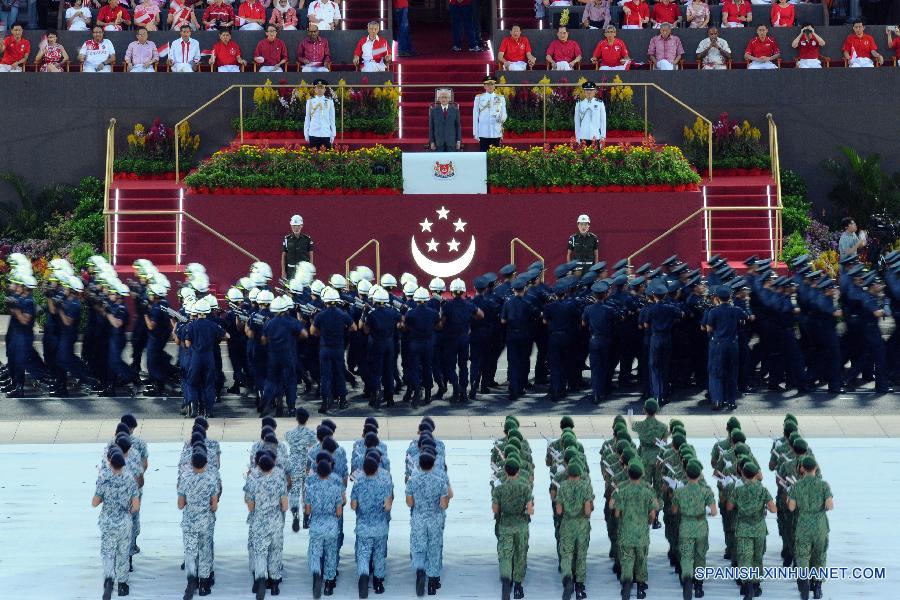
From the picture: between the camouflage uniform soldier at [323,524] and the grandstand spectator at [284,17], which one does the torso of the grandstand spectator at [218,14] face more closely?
the camouflage uniform soldier

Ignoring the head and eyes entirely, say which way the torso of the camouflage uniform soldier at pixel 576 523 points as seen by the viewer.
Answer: away from the camera

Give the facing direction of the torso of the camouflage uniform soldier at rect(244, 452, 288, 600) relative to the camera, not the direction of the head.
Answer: away from the camera

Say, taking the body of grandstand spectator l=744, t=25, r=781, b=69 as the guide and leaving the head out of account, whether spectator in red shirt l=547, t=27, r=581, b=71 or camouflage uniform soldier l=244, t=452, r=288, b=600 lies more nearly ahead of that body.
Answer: the camouflage uniform soldier

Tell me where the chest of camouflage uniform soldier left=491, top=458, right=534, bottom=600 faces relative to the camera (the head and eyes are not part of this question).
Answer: away from the camera

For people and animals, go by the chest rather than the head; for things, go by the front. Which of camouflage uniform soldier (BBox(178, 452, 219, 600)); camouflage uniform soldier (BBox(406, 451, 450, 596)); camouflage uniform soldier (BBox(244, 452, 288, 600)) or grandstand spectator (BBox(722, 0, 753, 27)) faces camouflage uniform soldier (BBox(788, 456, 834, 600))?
the grandstand spectator

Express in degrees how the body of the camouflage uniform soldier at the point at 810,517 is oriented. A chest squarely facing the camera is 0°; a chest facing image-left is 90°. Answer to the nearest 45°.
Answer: approximately 180°

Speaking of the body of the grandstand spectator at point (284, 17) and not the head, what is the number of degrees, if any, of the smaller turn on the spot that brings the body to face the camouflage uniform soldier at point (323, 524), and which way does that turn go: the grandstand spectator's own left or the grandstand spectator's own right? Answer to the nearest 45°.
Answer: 0° — they already face them

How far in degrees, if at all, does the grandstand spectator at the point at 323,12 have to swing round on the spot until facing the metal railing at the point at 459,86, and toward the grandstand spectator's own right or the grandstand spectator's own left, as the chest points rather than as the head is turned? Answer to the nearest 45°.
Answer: approximately 45° to the grandstand spectator's own left

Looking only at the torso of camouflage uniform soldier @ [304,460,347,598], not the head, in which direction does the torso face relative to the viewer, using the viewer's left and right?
facing away from the viewer
